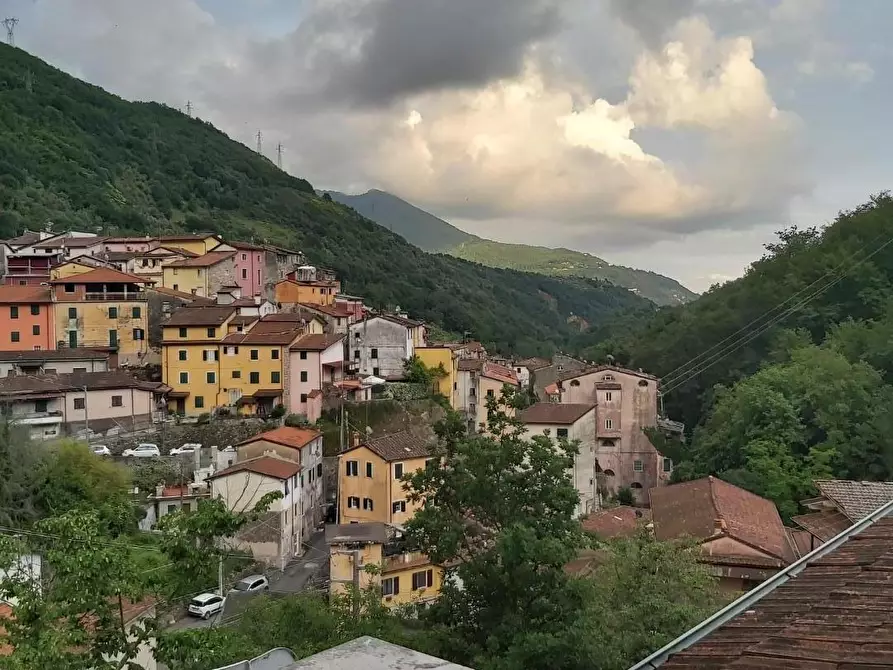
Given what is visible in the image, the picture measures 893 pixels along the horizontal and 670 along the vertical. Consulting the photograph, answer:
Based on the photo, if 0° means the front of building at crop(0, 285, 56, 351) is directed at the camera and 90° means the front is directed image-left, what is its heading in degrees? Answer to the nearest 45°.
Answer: approximately 0°

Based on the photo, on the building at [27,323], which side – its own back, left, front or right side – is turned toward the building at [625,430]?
left

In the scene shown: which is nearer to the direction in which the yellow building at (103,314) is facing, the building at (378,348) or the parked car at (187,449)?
the parked car

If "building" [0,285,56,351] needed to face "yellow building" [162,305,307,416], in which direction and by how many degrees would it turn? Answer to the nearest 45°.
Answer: approximately 45° to its left

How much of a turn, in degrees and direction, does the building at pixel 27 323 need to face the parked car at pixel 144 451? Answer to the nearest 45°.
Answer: approximately 45° to its left

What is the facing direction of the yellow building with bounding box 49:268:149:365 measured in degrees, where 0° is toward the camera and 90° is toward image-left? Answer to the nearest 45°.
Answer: approximately 0°

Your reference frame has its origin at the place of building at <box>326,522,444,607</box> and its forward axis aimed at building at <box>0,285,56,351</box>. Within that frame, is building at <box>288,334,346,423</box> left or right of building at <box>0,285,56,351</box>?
right
